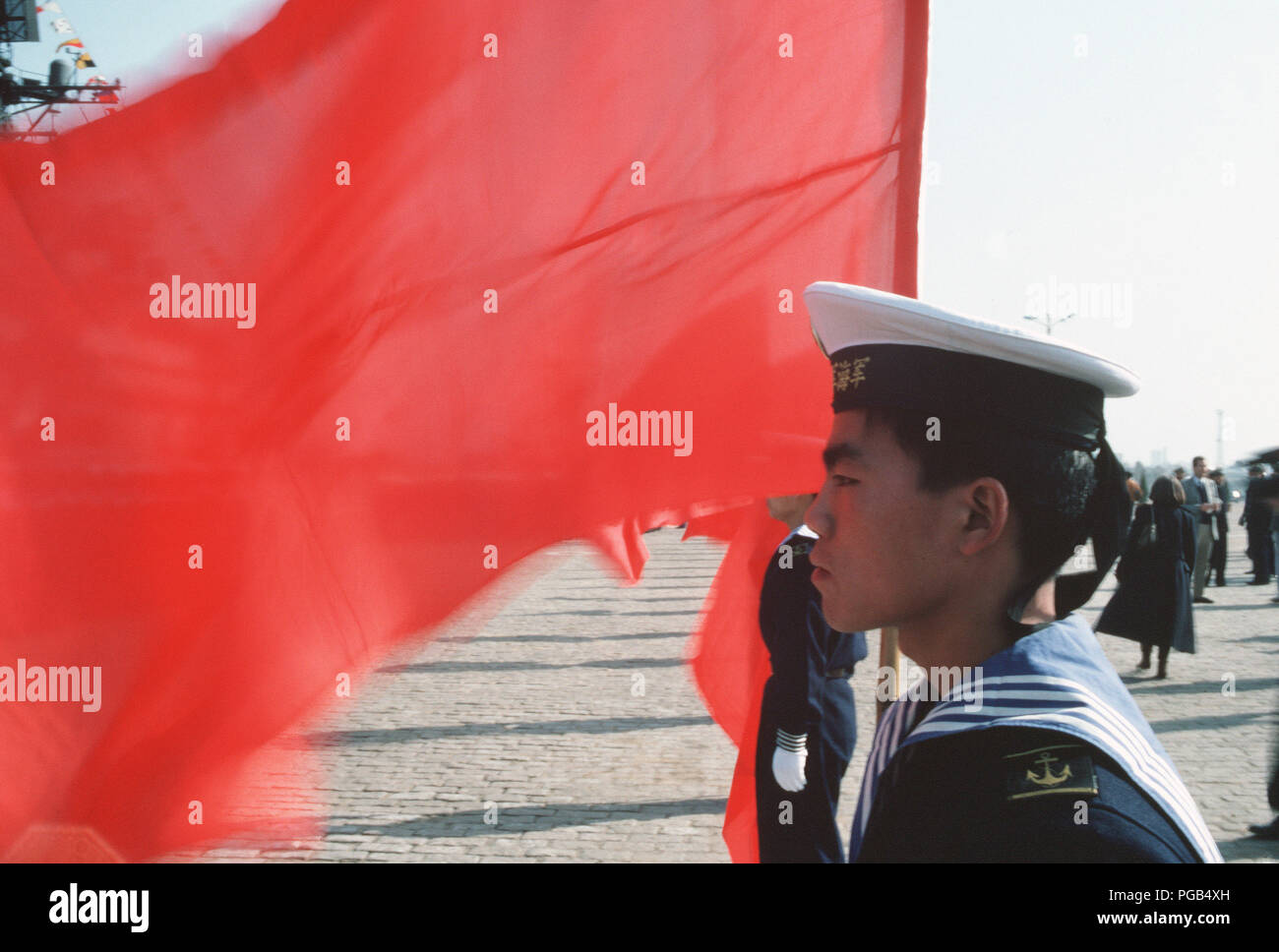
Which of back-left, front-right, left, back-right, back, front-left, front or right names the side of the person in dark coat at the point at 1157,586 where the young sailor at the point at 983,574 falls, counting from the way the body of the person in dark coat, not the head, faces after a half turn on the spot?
front

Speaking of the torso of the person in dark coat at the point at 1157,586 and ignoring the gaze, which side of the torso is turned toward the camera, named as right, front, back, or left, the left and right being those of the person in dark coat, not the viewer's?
back

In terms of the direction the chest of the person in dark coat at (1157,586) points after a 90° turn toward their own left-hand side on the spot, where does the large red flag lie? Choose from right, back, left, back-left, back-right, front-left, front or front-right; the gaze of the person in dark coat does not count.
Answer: left

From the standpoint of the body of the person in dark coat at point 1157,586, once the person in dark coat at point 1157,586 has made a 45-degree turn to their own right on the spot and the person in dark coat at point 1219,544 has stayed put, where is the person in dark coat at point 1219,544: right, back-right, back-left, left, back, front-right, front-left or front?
front-left

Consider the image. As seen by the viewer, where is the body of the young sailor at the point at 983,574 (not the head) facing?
to the viewer's left

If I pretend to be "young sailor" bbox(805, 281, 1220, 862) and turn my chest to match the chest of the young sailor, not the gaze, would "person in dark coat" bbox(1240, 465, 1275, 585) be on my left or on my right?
on my right
